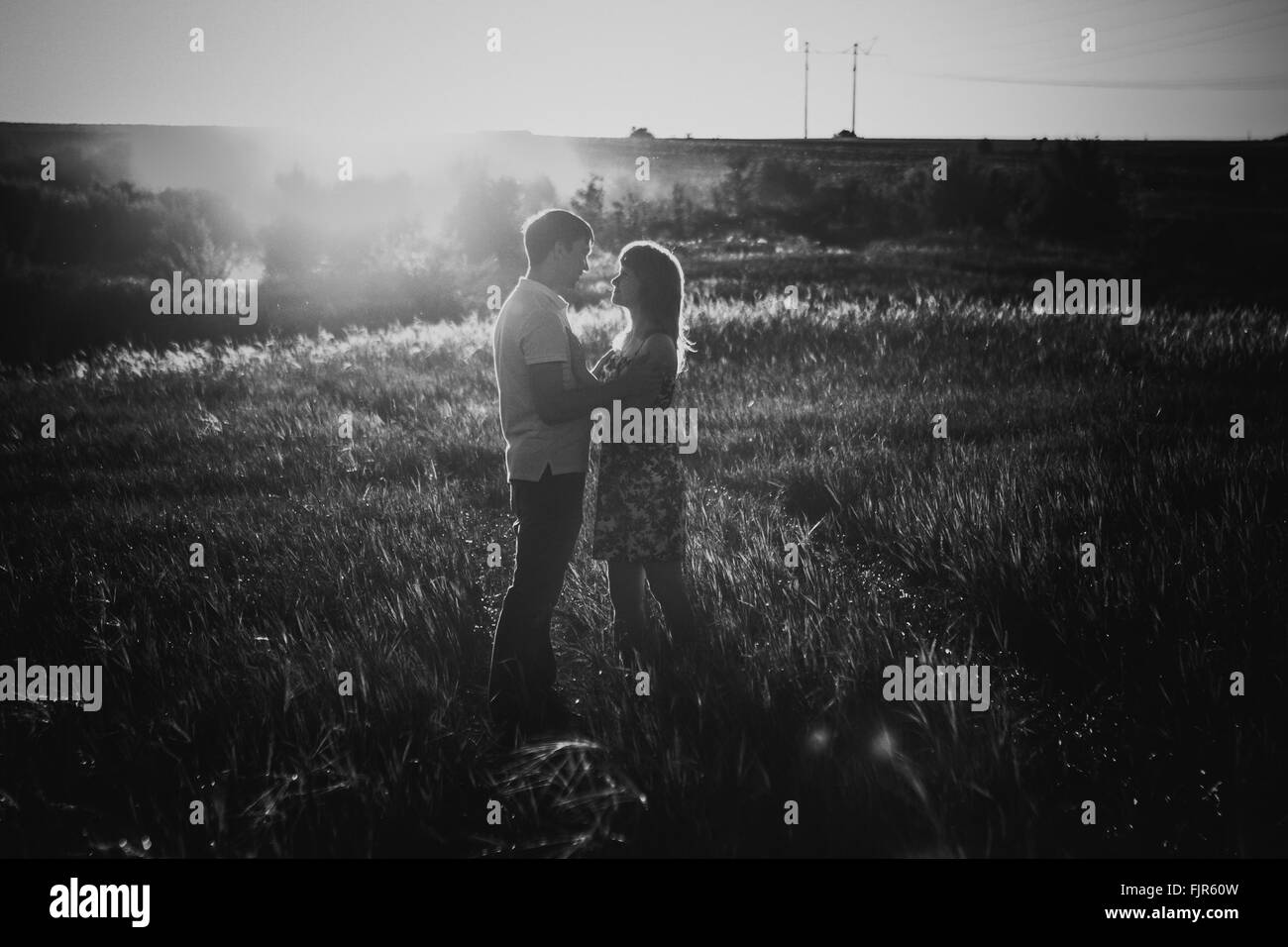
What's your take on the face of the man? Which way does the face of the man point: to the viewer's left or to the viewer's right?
to the viewer's right

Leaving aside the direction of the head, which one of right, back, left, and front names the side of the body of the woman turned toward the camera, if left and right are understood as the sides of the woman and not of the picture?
left

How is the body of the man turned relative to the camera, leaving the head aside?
to the viewer's right

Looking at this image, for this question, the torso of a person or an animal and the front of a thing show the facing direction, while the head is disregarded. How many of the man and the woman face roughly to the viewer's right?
1

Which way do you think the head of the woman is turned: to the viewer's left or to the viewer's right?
to the viewer's left

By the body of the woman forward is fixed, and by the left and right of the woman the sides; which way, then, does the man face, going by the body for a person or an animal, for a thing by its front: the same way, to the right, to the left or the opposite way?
the opposite way
